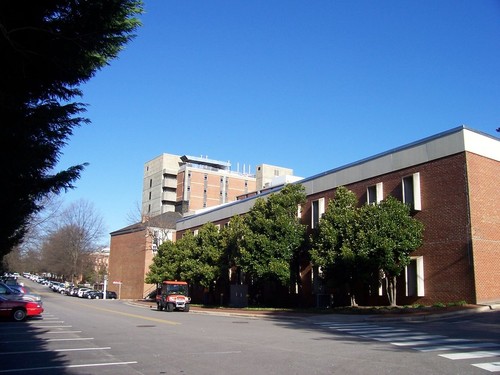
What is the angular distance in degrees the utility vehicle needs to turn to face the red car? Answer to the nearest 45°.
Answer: approximately 90° to its right

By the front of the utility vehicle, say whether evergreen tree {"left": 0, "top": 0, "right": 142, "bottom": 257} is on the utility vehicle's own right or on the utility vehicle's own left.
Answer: on the utility vehicle's own right

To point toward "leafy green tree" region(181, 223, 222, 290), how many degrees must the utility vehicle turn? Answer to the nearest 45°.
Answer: approximately 135° to its left

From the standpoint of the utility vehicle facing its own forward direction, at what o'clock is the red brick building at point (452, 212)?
The red brick building is roughly at 9 o'clock from the utility vehicle.

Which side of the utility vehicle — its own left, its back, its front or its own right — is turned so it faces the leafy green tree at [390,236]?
front

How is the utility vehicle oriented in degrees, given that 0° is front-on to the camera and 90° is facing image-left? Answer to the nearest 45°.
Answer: approximately 315°
